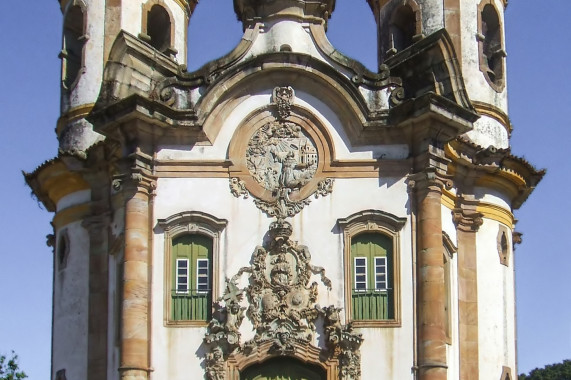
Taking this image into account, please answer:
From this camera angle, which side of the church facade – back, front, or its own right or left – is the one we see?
front
